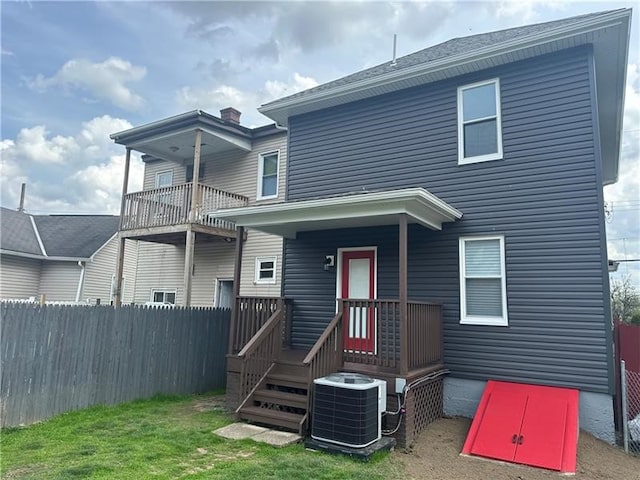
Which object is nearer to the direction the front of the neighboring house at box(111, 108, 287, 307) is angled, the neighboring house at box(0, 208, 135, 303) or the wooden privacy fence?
the wooden privacy fence

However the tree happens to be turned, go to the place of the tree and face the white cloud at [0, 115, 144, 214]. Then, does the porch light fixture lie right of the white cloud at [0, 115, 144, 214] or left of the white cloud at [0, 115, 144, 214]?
left
